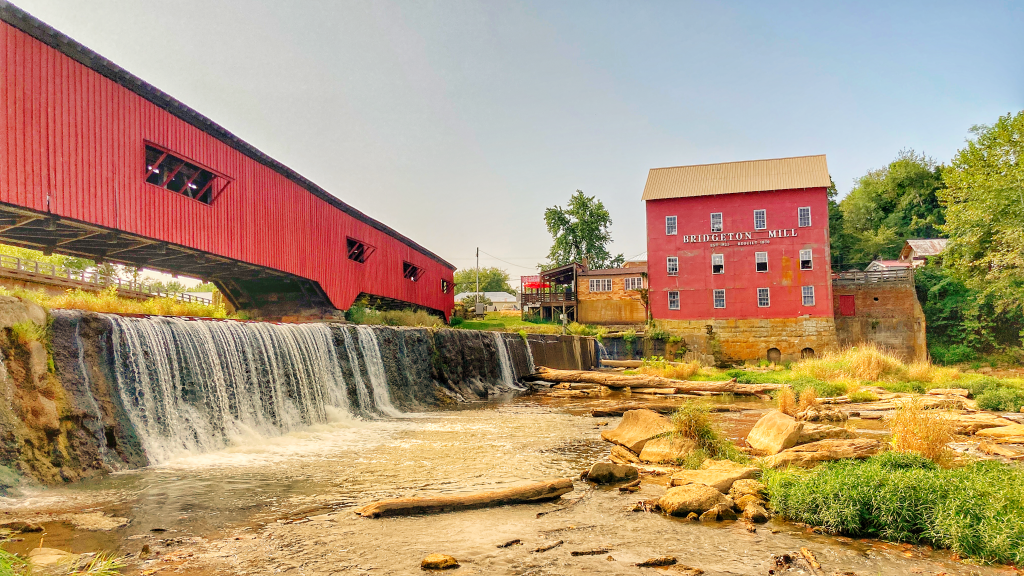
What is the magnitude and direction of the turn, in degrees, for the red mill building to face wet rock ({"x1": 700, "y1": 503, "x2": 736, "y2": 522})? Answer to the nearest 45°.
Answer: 0° — it already faces it

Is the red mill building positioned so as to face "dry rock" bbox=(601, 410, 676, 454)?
yes

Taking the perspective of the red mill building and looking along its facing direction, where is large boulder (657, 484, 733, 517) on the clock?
The large boulder is roughly at 12 o'clock from the red mill building.

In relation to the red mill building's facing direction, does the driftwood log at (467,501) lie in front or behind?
in front

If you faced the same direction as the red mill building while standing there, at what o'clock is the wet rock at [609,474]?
The wet rock is roughly at 12 o'clock from the red mill building.

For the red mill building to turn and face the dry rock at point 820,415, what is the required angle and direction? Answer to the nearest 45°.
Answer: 0° — it already faces it

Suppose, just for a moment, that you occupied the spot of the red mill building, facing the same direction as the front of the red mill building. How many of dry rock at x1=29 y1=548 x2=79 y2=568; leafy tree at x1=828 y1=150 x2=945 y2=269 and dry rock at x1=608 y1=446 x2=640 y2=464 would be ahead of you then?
2

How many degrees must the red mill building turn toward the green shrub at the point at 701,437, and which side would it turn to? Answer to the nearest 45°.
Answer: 0° — it already faces it

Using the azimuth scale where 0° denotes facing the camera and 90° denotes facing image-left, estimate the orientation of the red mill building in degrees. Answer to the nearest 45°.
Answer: approximately 0°

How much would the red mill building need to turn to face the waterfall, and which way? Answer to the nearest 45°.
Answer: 0° — it already faces it

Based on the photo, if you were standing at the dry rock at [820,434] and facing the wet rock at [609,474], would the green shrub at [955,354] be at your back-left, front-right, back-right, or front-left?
back-right

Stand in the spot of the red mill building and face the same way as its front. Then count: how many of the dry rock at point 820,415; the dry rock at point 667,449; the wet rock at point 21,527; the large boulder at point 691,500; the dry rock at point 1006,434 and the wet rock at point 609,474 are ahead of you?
6

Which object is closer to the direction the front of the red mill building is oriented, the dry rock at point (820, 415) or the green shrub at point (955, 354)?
the dry rock

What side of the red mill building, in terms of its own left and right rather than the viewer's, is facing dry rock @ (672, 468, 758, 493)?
front
